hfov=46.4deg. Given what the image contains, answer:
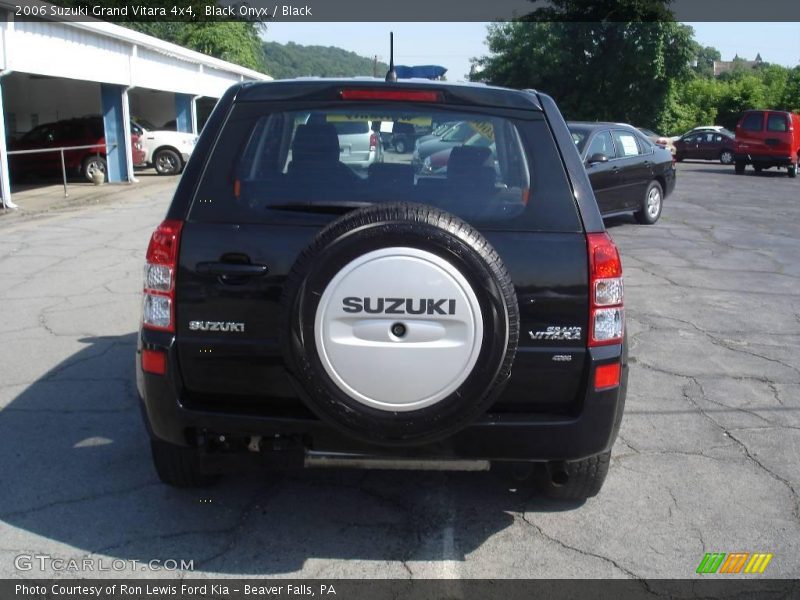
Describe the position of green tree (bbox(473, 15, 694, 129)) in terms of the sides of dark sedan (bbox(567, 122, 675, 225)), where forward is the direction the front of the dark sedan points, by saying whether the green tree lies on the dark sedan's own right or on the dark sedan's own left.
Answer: on the dark sedan's own right

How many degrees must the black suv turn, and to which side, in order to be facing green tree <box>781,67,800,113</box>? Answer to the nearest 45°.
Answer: approximately 45° to its right

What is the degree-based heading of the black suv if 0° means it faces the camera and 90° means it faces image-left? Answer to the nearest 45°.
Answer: approximately 180°

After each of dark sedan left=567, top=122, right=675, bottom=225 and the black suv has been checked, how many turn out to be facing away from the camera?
1

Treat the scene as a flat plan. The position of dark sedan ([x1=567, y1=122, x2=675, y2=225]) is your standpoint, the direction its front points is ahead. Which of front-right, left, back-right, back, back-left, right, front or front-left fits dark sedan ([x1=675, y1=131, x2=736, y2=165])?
back-right

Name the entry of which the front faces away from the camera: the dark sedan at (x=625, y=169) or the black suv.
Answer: the black suv

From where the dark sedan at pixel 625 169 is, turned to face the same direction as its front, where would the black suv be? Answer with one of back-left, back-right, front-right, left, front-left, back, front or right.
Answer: front-left

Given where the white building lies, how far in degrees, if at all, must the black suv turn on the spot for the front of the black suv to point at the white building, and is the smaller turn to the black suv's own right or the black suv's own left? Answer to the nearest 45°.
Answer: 0° — it already faces it

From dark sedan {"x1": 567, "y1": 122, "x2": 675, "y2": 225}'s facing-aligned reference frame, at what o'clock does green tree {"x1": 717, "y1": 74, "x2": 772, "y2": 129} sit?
The green tree is roughly at 5 o'clock from the dark sedan.

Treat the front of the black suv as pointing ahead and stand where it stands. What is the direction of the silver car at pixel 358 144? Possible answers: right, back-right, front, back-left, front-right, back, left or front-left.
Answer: front

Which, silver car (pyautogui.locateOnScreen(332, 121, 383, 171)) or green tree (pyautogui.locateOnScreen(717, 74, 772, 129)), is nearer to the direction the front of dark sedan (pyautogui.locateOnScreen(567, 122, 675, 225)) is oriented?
the silver car

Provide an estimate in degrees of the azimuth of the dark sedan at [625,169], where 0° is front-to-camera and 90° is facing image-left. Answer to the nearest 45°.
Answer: approximately 45°
